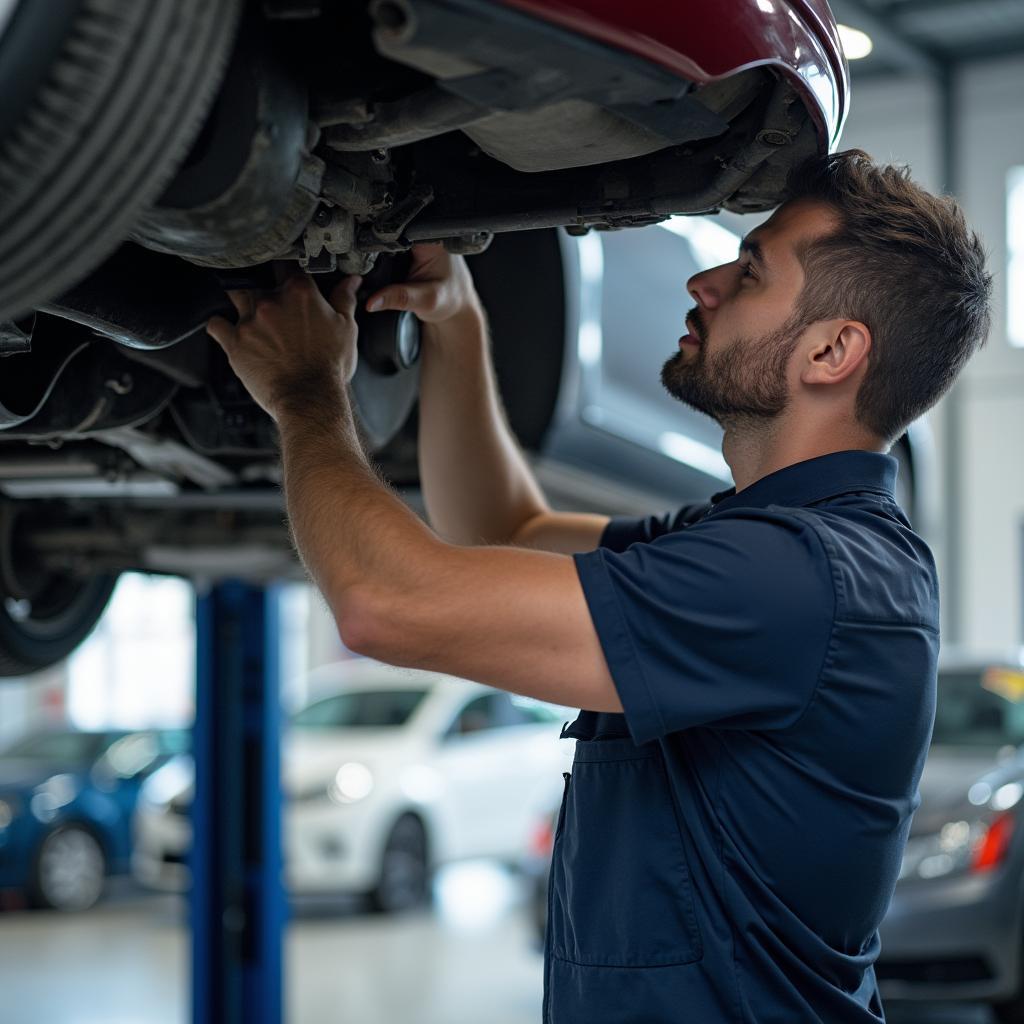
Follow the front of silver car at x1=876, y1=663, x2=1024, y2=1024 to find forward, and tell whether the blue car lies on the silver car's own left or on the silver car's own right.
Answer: on the silver car's own right

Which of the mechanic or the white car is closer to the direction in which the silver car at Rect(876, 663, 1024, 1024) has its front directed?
the mechanic

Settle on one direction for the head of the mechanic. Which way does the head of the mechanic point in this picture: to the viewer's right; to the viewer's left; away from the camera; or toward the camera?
to the viewer's left

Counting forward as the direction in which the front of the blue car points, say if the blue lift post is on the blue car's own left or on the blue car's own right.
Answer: on the blue car's own left

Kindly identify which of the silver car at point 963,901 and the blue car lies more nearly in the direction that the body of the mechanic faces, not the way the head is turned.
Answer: the blue car

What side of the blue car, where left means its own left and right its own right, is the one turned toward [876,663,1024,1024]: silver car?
left

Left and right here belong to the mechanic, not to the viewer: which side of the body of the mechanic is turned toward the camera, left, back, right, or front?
left

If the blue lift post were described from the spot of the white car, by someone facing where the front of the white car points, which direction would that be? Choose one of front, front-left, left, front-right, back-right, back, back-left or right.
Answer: front-left

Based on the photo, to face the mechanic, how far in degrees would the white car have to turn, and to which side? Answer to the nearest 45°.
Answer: approximately 45° to its left

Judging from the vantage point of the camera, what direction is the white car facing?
facing the viewer and to the left of the viewer

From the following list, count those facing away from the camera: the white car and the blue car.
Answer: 0

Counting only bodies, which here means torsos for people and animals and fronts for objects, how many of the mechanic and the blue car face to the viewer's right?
0

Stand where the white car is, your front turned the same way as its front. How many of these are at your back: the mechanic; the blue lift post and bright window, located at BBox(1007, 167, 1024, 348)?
1
